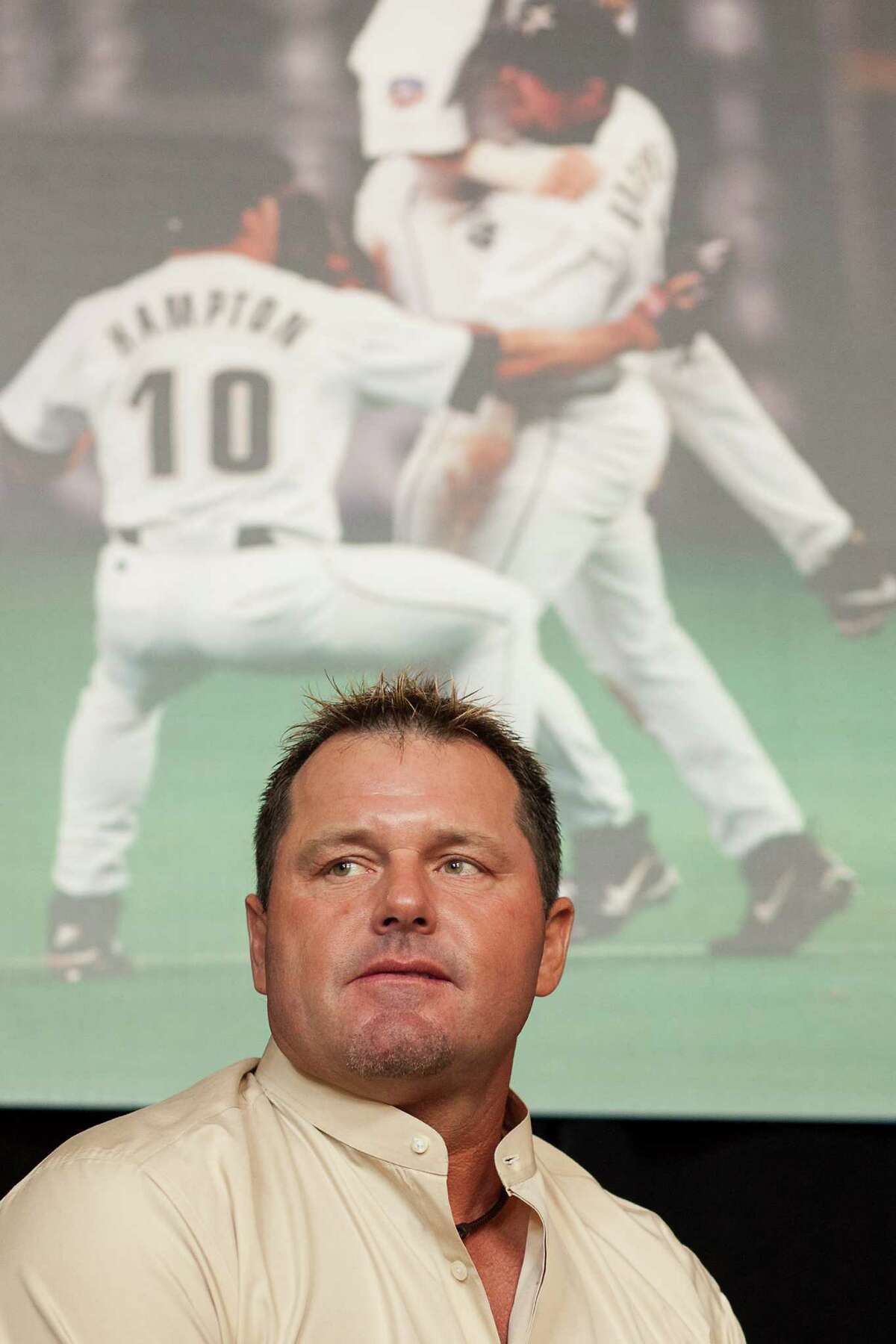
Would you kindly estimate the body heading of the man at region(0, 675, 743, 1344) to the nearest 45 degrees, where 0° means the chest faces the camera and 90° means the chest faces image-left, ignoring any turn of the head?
approximately 315°
